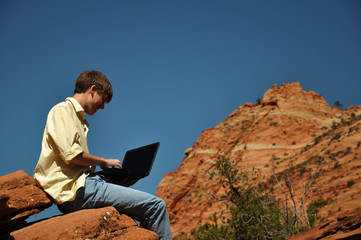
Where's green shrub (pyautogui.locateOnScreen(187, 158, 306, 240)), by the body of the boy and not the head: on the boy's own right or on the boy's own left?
on the boy's own left

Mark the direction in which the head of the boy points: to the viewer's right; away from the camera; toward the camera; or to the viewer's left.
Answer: to the viewer's right

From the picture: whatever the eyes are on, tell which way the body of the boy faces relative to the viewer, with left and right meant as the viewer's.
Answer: facing to the right of the viewer
